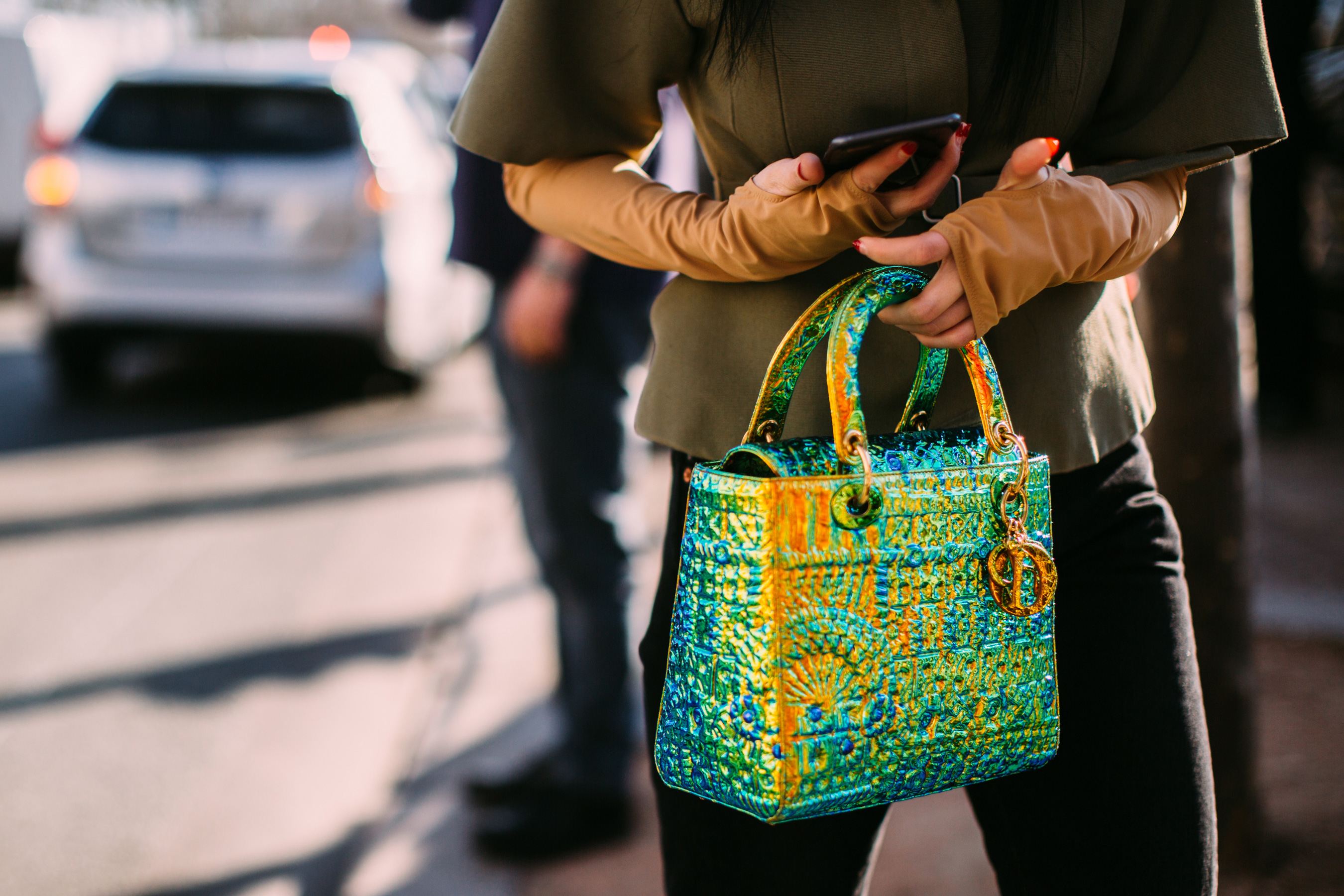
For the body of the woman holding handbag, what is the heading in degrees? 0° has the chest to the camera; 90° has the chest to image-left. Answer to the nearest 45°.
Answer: approximately 0°

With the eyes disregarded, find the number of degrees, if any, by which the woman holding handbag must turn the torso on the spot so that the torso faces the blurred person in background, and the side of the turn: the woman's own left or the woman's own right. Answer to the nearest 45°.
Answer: approximately 135° to the woman's own right

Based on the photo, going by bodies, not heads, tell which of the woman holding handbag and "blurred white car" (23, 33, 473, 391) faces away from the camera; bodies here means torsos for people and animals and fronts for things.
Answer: the blurred white car

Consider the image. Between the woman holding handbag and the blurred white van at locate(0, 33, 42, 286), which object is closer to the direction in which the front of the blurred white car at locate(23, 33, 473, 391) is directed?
the blurred white van

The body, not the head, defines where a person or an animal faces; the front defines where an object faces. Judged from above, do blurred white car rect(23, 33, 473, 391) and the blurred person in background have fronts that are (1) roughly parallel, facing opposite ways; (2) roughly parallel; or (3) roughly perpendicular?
roughly perpendicular

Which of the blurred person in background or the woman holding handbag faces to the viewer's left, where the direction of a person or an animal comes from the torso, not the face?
the blurred person in background

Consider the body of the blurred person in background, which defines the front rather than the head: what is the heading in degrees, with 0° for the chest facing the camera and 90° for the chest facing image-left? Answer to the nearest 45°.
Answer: approximately 90°

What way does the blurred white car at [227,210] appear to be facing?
away from the camera

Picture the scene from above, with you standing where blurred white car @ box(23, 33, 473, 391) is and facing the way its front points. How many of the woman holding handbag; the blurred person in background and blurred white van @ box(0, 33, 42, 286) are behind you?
2

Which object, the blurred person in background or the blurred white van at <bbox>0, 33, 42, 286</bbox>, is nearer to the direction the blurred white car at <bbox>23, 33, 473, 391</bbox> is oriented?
the blurred white van
